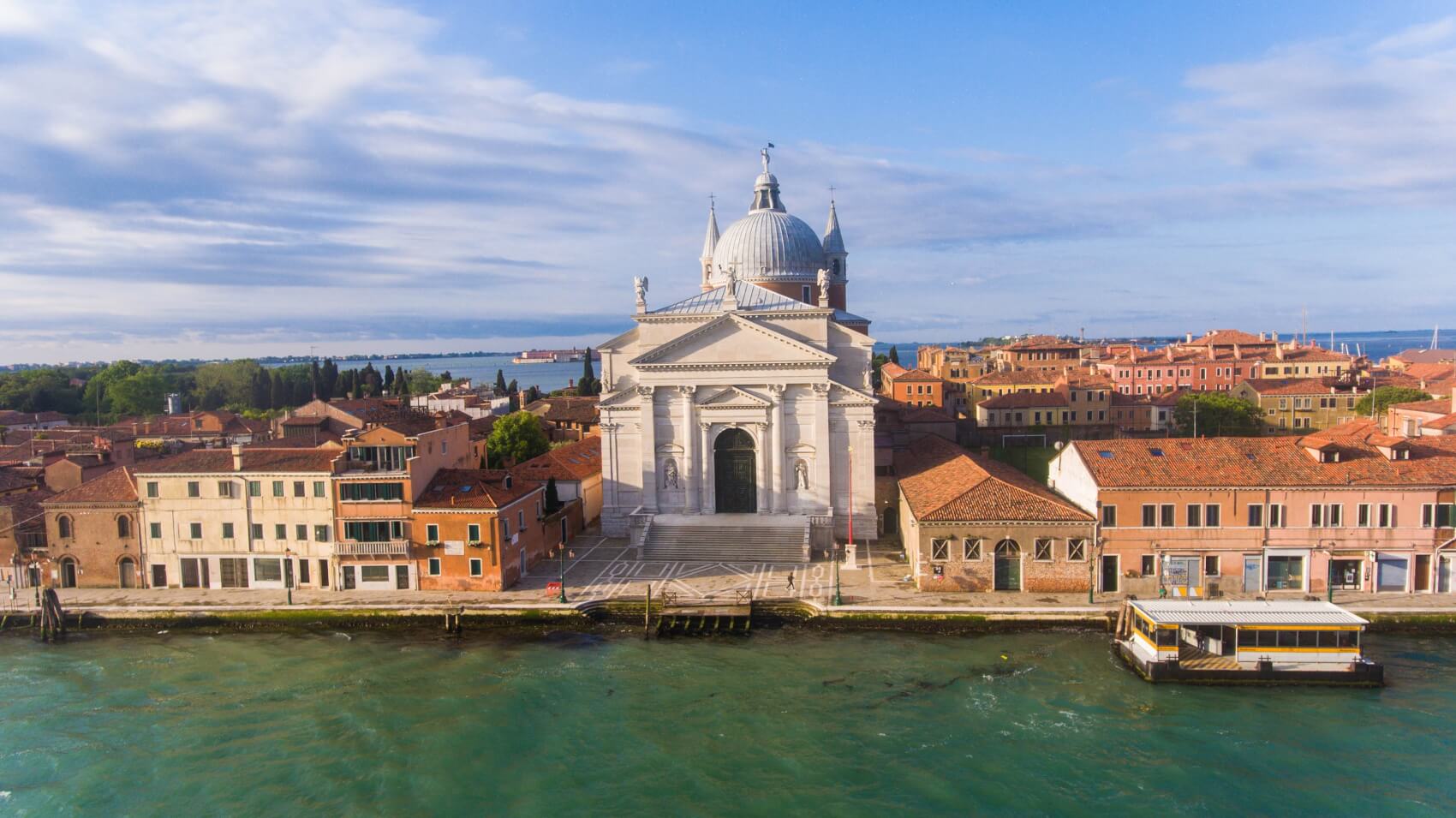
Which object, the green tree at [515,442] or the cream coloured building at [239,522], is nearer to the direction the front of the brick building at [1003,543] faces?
the cream coloured building

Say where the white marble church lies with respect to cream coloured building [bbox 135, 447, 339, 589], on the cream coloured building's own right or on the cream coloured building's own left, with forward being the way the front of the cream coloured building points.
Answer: on the cream coloured building's own left

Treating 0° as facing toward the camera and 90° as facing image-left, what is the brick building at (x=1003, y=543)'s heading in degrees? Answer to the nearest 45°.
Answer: approximately 0°

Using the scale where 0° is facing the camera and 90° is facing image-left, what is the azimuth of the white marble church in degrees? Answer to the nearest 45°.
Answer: approximately 0°

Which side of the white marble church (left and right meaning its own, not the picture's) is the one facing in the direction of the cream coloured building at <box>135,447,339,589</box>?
right

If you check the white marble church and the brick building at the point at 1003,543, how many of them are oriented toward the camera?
2
